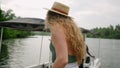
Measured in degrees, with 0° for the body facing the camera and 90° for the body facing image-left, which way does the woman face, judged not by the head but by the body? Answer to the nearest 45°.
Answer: approximately 135°
